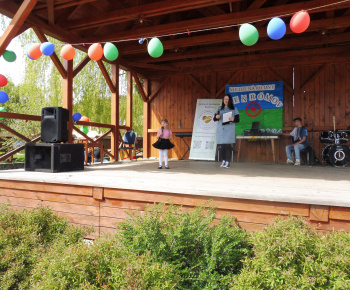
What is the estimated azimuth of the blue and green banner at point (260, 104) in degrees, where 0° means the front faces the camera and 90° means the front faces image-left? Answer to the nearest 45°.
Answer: approximately 0°

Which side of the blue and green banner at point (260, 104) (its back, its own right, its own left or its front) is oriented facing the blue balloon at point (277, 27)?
front

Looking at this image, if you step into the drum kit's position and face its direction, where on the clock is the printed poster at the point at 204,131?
The printed poster is roughly at 3 o'clock from the drum kit.

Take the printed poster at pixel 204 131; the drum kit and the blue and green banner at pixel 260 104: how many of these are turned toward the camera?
3

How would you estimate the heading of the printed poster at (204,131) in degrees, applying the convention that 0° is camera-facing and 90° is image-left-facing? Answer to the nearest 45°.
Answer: approximately 0°

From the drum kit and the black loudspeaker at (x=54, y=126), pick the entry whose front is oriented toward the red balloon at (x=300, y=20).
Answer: the drum kit

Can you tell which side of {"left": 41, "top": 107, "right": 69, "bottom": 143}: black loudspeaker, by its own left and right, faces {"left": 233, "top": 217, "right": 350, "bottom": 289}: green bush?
left

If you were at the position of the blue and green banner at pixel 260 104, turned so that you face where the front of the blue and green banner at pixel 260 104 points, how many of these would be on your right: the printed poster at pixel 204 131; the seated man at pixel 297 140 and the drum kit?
1

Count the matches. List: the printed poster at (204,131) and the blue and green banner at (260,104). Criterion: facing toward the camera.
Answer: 2
